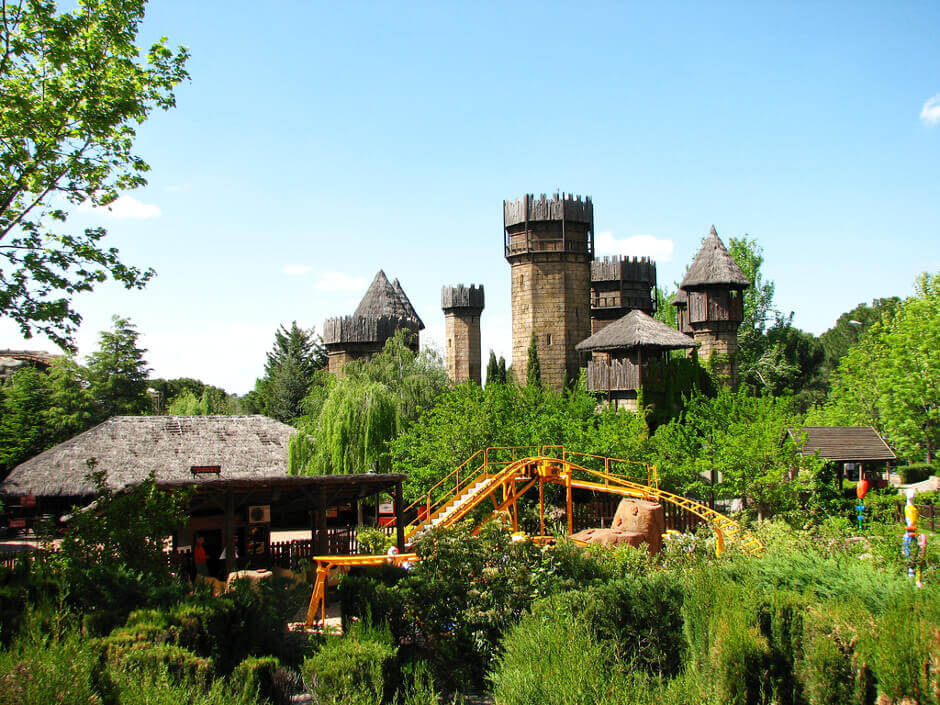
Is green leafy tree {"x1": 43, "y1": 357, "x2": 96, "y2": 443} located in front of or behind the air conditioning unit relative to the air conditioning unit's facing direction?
behind

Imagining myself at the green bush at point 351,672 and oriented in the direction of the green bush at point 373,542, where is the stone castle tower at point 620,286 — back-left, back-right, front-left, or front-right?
front-right

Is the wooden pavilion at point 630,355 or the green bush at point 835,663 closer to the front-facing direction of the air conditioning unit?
the green bush

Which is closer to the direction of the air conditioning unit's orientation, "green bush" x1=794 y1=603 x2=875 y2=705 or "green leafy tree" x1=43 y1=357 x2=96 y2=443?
the green bush

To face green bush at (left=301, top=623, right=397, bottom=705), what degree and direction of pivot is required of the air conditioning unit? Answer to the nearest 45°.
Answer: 0° — it already faces it

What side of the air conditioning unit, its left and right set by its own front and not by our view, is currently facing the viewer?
front

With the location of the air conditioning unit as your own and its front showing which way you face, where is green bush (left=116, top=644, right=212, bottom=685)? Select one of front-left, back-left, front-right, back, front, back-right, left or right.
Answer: front

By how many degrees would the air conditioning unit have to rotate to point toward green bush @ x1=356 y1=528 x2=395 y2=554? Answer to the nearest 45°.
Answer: approximately 90° to its left

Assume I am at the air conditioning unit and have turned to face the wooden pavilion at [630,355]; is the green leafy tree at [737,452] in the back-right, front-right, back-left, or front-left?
front-right

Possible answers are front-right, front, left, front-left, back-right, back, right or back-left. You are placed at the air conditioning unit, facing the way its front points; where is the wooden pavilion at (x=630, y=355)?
back-left

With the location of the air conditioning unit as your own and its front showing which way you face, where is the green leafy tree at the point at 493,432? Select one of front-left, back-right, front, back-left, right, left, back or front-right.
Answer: back-left

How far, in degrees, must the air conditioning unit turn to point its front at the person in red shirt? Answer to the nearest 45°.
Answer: approximately 45° to its right

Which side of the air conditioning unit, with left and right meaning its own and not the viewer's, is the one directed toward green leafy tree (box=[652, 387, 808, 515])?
left

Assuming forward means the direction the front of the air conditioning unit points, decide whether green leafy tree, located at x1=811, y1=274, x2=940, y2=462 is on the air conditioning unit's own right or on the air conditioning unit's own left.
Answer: on the air conditioning unit's own left

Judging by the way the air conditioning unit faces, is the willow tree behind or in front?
behind

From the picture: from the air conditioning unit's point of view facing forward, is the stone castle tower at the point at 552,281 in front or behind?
behind

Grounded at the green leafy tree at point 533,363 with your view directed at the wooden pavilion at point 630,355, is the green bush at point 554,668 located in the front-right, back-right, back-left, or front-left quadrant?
front-right
